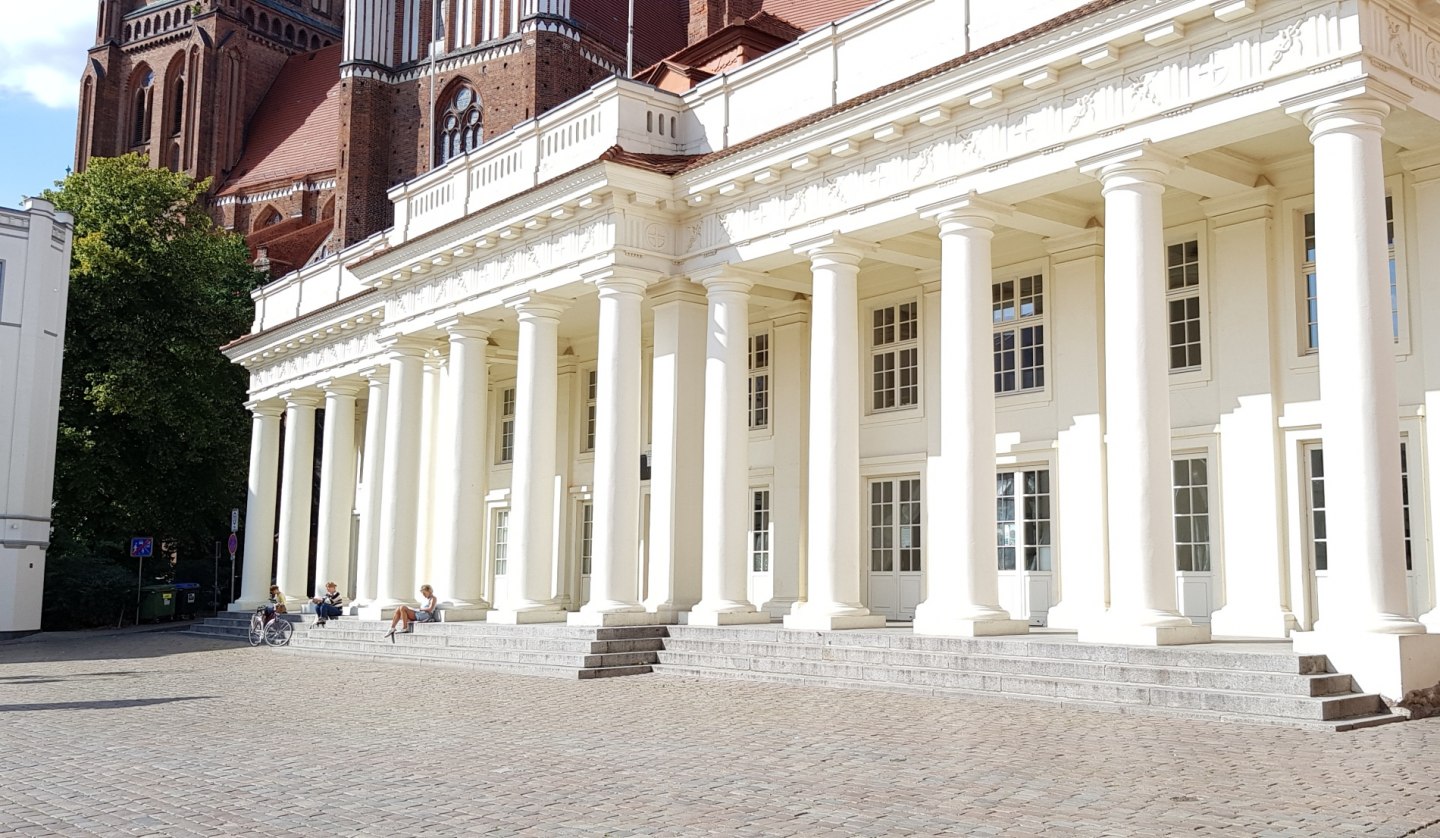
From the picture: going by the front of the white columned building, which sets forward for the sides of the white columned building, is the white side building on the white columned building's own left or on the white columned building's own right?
on the white columned building's own right

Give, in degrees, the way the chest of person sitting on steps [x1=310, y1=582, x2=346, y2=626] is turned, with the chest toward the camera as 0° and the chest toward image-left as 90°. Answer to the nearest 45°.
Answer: approximately 45°

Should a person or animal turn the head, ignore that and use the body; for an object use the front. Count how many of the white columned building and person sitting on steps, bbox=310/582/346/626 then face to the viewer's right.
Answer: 0

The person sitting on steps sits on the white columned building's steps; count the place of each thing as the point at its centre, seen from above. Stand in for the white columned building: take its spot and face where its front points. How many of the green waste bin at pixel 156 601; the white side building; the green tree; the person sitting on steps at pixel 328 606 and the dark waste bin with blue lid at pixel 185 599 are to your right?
5

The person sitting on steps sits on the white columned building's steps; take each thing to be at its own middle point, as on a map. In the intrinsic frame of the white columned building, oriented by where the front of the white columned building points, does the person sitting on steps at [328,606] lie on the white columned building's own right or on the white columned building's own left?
on the white columned building's own right

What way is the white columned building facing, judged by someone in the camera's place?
facing the viewer and to the left of the viewer

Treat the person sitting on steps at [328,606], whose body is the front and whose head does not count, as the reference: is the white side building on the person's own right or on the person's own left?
on the person's own right

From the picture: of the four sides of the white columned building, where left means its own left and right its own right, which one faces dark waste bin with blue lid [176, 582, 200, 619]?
right

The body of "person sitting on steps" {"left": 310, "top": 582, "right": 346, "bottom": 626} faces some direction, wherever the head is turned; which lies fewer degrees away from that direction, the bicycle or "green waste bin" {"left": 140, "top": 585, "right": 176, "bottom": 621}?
the bicycle
